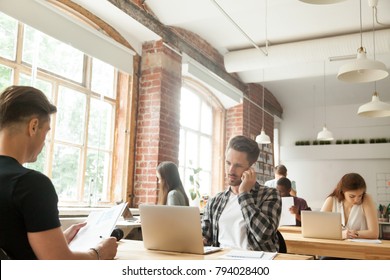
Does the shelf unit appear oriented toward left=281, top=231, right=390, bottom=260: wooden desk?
yes

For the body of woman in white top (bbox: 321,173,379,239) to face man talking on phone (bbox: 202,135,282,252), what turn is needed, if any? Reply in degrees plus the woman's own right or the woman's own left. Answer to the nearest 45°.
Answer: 0° — they already face them

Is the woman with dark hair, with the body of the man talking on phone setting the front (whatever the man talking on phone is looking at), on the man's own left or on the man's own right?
on the man's own right

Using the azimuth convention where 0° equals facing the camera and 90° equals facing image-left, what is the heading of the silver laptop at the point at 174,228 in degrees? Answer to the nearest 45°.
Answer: approximately 225°

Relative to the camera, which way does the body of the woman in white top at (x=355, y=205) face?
toward the camera

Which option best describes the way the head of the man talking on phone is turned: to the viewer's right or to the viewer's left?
to the viewer's left

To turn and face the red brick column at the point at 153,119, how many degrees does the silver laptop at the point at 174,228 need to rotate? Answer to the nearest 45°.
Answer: approximately 45° to its left

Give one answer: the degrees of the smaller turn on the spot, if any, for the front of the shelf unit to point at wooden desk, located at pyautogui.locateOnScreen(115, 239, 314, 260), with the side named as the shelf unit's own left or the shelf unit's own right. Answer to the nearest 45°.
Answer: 0° — it already faces it

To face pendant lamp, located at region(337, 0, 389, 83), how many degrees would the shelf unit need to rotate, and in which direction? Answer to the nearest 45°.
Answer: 0° — it already faces it

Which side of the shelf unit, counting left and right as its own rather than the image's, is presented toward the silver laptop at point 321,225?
front
